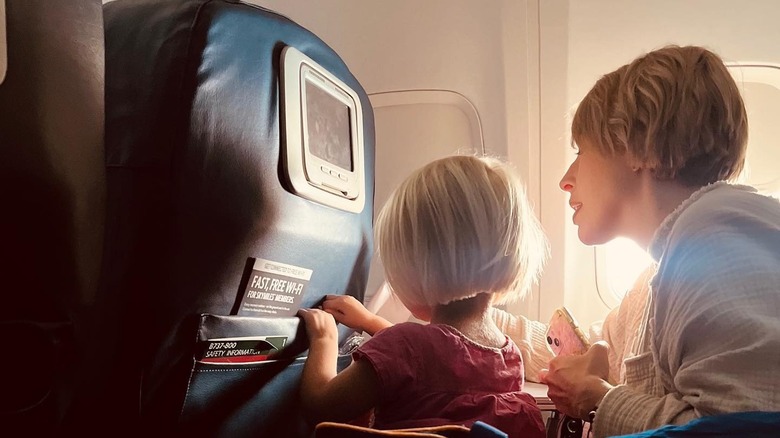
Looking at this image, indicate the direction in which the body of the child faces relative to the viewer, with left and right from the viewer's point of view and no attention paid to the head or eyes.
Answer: facing away from the viewer and to the left of the viewer

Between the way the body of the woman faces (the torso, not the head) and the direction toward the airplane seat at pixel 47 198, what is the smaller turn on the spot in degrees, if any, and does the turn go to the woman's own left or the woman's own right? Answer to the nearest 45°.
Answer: approximately 45° to the woman's own left

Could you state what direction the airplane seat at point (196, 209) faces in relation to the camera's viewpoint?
facing away from the viewer and to the left of the viewer

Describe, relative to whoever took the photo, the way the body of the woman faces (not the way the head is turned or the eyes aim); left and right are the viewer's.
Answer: facing to the left of the viewer

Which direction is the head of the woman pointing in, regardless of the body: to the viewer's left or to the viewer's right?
to the viewer's left

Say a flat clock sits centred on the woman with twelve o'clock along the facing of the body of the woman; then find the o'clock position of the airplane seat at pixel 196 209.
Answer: The airplane seat is roughly at 11 o'clock from the woman.

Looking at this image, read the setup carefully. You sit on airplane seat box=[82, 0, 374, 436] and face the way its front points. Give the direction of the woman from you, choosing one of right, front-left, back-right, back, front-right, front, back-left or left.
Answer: back-right

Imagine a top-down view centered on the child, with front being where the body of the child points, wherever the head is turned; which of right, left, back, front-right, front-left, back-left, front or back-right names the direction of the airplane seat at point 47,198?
left
